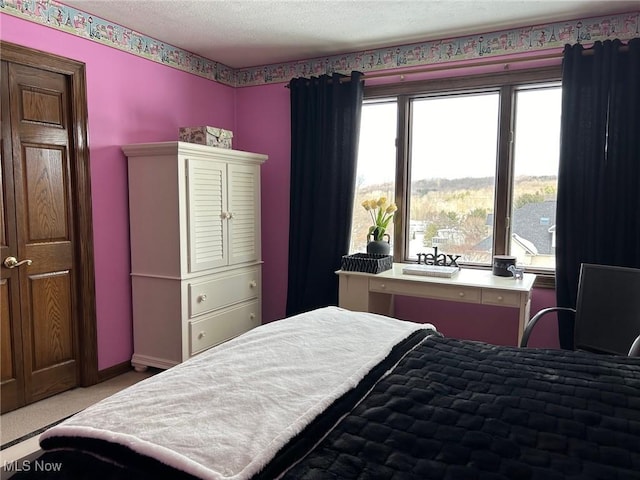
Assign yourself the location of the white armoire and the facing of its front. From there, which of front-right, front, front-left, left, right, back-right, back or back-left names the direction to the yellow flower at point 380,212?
front-left

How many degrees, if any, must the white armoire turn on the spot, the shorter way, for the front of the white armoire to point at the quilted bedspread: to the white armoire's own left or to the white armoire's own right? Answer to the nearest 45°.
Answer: approximately 45° to the white armoire's own right

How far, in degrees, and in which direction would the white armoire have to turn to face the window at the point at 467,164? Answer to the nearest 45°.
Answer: approximately 45° to its left

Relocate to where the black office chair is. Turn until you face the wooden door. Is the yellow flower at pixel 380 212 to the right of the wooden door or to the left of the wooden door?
right

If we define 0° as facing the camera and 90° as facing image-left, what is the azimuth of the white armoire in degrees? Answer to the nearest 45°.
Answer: approximately 315°

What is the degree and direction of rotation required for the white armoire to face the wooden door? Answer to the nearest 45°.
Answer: approximately 135° to its right
